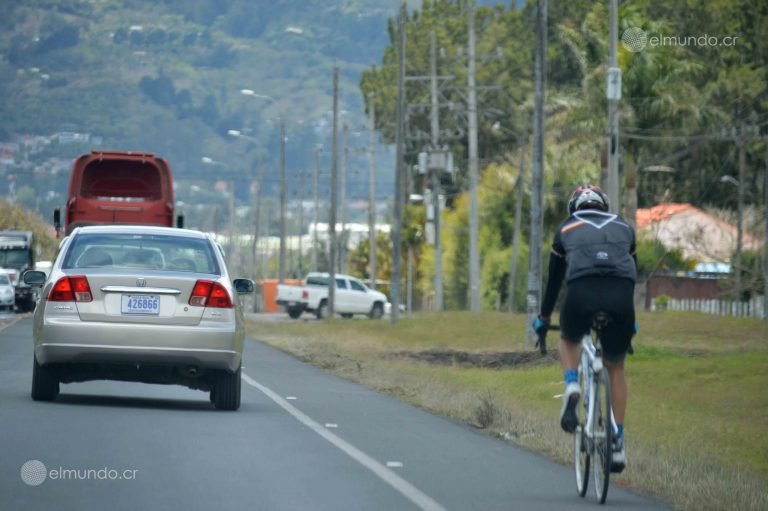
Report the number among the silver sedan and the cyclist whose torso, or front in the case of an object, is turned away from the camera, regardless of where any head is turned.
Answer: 2

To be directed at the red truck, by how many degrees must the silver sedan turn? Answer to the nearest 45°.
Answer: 0° — it already faces it

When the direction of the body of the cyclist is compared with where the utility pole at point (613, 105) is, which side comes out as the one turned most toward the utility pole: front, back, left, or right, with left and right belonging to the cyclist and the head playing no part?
front

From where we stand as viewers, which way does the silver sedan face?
facing away from the viewer

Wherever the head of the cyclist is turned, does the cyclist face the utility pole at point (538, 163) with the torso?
yes

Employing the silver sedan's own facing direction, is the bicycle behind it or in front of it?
behind

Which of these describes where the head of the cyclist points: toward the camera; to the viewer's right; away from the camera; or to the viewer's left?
away from the camera

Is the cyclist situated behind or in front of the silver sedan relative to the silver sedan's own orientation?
behind

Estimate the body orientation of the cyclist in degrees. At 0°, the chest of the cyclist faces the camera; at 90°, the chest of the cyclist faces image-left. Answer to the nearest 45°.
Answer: approximately 180°
